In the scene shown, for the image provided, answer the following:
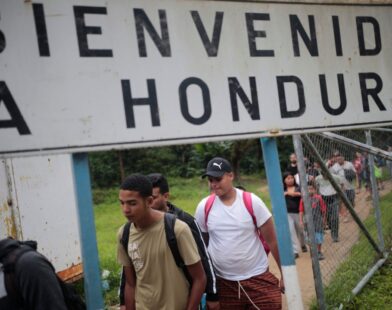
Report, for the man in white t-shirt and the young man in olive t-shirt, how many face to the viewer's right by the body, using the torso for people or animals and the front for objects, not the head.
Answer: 0

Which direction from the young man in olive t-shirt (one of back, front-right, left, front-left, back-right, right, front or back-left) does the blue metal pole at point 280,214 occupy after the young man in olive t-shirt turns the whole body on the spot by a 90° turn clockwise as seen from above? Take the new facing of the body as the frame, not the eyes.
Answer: back

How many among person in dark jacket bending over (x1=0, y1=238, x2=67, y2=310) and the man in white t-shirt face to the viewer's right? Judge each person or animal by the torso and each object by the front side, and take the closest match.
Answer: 0

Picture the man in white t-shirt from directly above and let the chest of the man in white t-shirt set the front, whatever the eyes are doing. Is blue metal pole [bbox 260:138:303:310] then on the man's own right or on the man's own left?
on the man's own left

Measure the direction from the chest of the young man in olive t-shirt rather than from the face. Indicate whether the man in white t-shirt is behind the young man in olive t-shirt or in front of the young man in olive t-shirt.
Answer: behind

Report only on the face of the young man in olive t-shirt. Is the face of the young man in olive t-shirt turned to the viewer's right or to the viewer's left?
to the viewer's left

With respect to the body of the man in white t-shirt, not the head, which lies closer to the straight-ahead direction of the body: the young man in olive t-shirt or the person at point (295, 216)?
the young man in olive t-shirt

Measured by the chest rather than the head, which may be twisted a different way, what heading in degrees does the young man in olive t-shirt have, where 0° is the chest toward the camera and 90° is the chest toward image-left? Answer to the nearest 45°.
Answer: approximately 45°

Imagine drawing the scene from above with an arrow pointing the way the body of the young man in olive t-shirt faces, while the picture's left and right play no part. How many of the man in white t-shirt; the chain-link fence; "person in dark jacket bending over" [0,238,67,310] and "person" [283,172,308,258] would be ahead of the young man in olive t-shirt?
1
